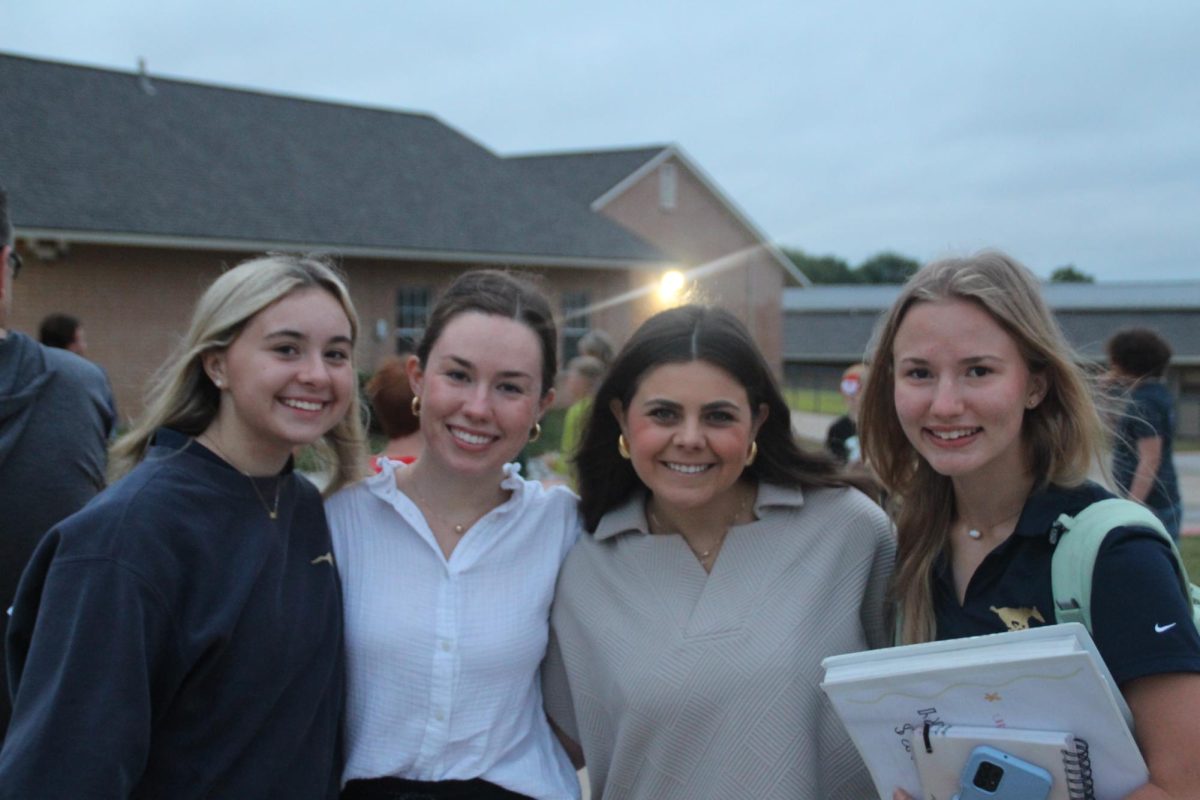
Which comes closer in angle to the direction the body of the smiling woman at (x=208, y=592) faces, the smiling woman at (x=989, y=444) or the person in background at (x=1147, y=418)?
the smiling woman

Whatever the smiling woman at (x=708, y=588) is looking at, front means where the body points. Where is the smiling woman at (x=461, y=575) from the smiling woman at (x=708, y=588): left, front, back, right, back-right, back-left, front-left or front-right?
right

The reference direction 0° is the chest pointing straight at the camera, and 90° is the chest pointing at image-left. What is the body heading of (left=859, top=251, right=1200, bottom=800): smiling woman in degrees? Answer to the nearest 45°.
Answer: approximately 45°

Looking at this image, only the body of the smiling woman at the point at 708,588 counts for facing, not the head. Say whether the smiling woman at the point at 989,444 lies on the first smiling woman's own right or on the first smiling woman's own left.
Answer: on the first smiling woman's own left

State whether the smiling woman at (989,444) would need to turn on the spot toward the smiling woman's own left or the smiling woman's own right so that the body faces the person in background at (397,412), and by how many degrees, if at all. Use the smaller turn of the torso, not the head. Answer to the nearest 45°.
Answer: approximately 90° to the smiling woman's own right

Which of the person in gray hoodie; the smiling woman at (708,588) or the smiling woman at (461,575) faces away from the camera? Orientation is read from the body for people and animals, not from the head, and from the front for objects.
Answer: the person in gray hoodie

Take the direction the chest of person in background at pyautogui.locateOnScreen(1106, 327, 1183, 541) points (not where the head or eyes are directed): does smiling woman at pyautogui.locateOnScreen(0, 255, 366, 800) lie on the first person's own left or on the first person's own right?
on the first person's own left

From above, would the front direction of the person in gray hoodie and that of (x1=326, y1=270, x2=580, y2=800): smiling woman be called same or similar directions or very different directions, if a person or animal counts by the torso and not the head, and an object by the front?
very different directions

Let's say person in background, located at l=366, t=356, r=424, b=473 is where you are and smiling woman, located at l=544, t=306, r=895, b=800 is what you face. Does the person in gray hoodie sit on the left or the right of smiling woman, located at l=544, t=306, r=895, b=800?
right
